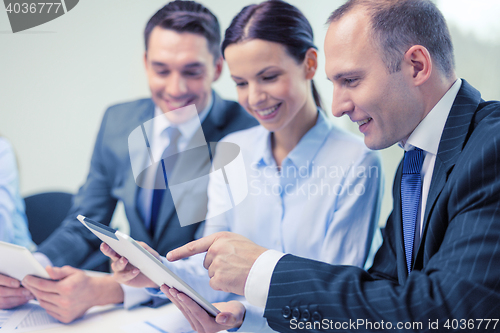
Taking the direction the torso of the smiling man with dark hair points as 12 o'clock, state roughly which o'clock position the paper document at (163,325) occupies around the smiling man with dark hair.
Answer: The paper document is roughly at 11 o'clock from the smiling man with dark hair.

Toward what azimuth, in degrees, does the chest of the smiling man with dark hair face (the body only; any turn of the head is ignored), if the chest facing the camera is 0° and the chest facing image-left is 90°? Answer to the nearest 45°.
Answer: approximately 45°

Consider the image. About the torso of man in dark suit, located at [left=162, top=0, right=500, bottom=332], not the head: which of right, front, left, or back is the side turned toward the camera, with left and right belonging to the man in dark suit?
left

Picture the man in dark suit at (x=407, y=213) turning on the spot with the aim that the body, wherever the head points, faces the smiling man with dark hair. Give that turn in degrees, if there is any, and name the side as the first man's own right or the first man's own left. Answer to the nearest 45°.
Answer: approximately 45° to the first man's own right
